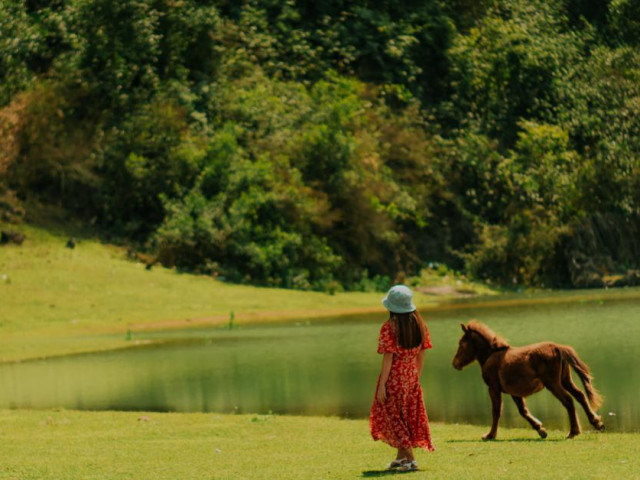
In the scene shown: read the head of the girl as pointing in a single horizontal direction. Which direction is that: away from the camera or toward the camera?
away from the camera

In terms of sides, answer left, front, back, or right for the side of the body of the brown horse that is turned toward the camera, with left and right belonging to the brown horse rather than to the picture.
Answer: left

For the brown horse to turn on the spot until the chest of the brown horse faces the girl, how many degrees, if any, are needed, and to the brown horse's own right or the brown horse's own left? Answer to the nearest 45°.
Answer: approximately 45° to the brown horse's own left
